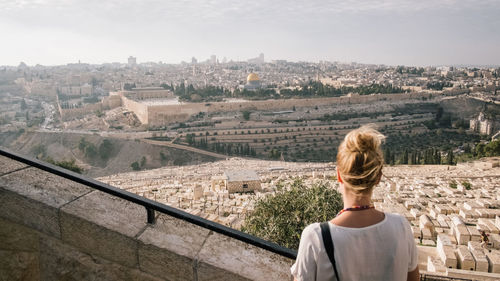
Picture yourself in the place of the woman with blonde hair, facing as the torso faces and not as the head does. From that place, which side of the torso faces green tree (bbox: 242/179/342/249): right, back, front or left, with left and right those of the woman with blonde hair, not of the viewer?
front

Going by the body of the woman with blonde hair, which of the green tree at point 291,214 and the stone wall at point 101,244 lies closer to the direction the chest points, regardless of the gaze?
the green tree

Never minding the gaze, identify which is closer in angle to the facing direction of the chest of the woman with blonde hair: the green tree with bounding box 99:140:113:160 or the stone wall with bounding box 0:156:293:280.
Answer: the green tree

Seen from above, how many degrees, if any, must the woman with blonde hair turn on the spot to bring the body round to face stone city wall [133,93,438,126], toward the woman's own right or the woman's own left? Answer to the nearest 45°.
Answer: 0° — they already face it

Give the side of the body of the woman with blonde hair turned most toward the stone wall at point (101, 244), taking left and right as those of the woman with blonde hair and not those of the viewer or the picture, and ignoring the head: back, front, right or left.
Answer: left

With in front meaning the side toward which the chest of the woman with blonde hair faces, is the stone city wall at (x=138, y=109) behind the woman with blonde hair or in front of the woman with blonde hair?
in front

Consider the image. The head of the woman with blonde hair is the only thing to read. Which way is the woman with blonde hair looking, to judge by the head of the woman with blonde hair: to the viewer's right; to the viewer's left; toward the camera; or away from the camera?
away from the camera

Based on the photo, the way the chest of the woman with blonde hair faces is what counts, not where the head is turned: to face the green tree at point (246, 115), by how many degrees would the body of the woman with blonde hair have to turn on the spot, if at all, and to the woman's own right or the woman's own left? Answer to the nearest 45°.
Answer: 0° — they already face it

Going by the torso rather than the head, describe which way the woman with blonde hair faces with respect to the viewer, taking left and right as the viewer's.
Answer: facing away from the viewer

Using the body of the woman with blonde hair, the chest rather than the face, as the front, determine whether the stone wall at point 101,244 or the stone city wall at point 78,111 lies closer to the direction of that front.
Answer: the stone city wall

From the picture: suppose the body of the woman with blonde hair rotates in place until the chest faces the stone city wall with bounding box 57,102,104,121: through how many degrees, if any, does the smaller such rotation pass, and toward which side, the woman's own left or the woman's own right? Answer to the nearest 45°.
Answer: approximately 45° to the woman's own left

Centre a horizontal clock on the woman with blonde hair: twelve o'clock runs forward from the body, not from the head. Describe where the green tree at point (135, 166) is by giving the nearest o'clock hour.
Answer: The green tree is roughly at 11 o'clock from the woman with blonde hair.
